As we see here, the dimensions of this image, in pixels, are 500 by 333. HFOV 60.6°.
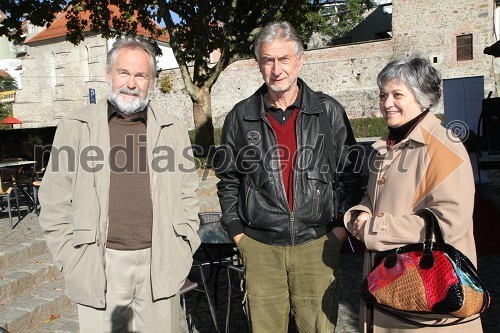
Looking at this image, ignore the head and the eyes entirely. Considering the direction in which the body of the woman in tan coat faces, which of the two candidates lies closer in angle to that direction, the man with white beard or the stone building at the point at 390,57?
the man with white beard

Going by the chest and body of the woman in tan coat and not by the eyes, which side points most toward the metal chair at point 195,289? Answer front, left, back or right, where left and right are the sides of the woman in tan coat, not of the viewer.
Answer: right

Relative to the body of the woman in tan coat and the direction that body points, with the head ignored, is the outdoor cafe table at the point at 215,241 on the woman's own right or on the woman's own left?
on the woman's own right

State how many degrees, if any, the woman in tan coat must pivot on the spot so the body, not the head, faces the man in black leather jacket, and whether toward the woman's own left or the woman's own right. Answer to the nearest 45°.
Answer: approximately 45° to the woman's own right

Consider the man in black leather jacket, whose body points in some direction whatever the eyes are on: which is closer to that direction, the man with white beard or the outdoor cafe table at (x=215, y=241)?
the man with white beard

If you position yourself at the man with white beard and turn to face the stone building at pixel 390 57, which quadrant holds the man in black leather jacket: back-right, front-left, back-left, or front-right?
front-right

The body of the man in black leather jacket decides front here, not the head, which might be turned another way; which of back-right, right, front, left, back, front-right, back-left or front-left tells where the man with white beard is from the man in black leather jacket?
right

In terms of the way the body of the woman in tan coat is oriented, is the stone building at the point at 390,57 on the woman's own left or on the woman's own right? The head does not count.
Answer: on the woman's own right

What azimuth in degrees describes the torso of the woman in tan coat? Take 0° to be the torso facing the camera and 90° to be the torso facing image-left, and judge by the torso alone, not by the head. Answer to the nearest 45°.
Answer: approximately 45°

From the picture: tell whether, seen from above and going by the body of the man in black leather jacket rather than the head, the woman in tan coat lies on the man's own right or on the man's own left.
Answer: on the man's own left

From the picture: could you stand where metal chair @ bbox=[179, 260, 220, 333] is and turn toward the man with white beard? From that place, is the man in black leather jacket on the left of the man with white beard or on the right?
left

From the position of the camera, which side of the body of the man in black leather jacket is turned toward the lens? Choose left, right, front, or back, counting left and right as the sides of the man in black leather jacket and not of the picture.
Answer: front

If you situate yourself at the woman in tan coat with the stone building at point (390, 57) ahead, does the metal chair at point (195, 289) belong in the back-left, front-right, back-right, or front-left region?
front-left

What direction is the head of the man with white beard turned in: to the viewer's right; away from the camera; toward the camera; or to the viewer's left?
toward the camera

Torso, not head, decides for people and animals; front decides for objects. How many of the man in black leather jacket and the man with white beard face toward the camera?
2

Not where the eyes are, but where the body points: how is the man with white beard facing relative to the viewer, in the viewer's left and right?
facing the viewer

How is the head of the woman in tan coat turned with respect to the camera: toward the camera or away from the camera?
toward the camera

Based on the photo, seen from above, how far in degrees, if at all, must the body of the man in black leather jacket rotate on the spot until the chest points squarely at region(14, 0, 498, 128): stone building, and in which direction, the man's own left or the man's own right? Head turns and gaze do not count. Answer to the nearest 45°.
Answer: approximately 180°
